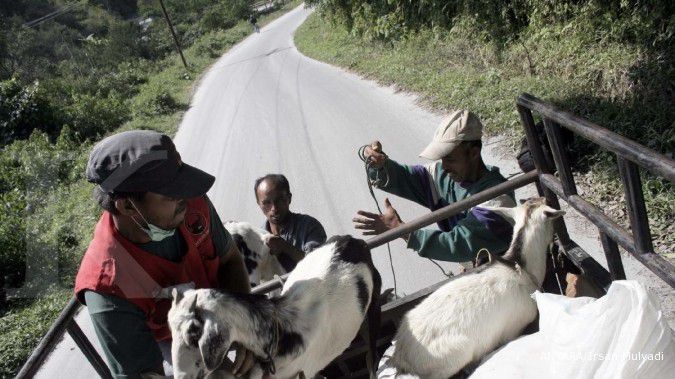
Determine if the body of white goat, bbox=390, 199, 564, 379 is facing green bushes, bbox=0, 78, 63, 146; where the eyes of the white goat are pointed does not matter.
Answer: no

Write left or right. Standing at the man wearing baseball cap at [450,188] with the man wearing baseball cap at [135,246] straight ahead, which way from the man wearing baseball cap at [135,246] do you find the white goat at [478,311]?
left

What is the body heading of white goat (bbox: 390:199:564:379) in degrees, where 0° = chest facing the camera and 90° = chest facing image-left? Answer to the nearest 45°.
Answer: approximately 225°

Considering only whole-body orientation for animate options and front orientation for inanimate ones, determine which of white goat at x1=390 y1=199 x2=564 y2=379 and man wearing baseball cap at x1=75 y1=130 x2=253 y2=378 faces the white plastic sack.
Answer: the man wearing baseball cap

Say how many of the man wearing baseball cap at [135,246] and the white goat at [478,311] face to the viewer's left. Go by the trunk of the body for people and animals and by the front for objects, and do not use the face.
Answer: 0

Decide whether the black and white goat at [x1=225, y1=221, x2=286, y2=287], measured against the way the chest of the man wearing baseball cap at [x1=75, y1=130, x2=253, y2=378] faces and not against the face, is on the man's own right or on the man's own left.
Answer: on the man's own left

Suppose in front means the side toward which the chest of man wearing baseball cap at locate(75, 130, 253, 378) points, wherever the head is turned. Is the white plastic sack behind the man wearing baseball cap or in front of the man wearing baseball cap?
in front
